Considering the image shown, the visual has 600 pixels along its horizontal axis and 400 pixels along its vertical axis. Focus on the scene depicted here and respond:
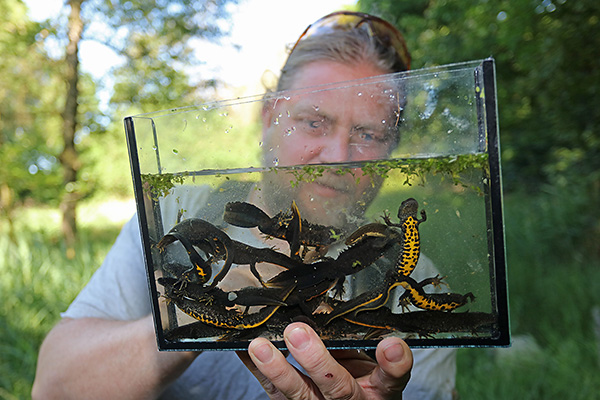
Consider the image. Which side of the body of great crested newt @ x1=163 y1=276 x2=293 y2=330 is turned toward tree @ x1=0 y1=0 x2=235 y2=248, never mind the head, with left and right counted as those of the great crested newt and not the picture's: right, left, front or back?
right

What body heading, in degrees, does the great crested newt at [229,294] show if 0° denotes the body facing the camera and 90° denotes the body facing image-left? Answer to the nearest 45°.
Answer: approximately 90°

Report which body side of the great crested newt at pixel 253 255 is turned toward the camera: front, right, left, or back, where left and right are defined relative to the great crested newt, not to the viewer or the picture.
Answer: left

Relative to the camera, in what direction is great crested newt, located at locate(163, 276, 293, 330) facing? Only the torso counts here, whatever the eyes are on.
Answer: to the viewer's left
